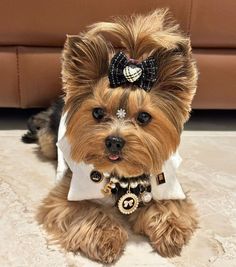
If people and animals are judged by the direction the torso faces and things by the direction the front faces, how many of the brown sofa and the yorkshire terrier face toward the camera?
2

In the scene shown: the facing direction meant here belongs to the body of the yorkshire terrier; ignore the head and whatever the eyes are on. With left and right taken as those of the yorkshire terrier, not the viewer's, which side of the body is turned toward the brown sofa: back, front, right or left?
back

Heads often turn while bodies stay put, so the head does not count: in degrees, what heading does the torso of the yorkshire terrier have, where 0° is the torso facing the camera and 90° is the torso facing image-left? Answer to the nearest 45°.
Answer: approximately 0°

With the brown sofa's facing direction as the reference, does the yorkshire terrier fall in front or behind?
in front
